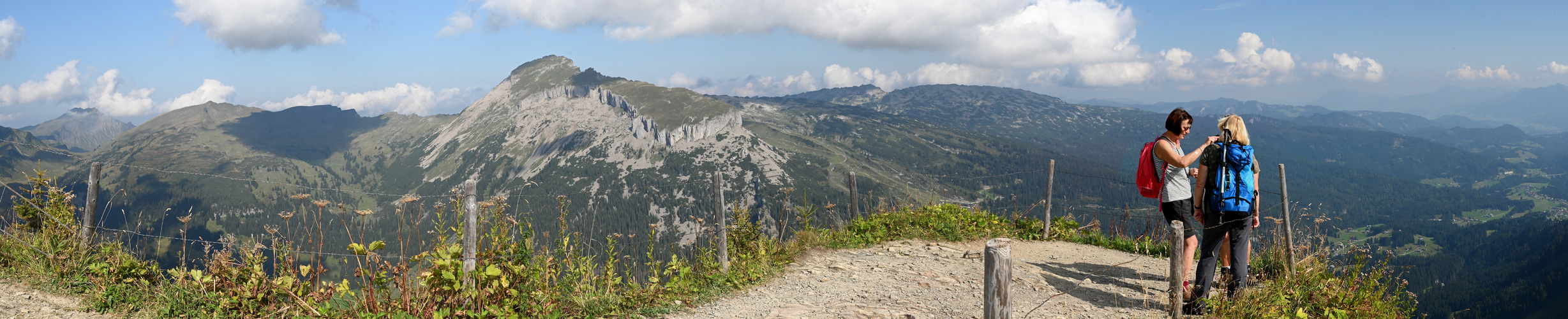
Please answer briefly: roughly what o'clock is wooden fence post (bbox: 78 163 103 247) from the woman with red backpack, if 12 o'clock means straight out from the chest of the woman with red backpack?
The wooden fence post is roughly at 5 o'clock from the woman with red backpack.

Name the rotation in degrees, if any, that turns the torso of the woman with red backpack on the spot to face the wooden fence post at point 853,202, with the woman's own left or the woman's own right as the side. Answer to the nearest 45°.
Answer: approximately 135° to the woman's own left

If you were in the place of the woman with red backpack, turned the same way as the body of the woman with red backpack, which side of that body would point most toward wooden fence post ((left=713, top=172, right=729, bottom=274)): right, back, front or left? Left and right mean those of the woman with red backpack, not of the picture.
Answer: back

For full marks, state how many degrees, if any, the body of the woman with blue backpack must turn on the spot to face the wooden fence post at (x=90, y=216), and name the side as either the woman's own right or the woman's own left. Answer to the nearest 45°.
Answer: approximately 90° to the woman's own left

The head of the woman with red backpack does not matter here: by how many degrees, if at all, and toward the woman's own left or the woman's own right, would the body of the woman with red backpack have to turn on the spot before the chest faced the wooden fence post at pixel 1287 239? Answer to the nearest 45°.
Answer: approximately 45° to the woman's own left

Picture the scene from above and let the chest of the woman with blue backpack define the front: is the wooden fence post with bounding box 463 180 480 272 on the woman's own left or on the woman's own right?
on the woman's own left

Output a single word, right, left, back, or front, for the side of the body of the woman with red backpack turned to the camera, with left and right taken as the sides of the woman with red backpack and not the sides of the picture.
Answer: right

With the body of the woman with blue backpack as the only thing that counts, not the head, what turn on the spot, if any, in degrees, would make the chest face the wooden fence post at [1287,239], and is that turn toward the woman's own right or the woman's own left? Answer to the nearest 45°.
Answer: approximately 45° to the woman's own right

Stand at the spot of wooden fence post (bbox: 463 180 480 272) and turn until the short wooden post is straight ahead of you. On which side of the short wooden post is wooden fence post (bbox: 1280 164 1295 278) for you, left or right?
left

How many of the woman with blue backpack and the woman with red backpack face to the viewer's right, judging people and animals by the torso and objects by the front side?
1

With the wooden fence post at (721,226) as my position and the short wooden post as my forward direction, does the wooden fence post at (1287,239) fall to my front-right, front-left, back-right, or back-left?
front-left

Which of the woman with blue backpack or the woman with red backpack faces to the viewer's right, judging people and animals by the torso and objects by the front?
the woman with red backpack

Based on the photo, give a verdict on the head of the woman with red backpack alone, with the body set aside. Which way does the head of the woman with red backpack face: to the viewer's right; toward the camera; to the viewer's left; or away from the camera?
to the viewer's right

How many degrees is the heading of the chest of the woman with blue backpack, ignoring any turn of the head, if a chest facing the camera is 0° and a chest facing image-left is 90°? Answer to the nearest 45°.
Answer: approximately 135°

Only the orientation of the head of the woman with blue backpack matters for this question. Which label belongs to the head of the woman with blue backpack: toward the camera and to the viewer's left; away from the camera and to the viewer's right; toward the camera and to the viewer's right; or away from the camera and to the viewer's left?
away from the camera and to the viewer's left

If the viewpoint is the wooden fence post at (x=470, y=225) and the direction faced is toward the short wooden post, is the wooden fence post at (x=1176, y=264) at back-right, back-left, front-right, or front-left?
front-left
